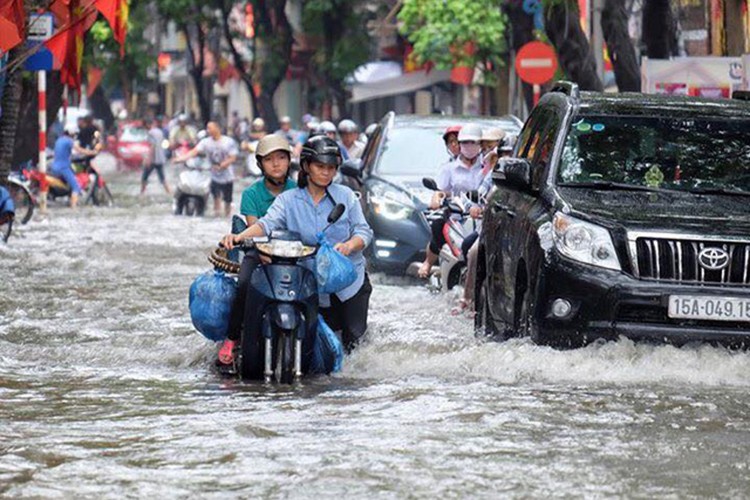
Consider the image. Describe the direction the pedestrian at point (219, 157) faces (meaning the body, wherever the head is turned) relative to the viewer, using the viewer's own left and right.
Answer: facing the viewer and to the left of the viewer

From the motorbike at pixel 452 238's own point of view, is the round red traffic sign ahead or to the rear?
to the rear

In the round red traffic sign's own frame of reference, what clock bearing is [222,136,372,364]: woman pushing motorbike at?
The woman pushing motorbike is roughly at 12 o'clock from the round red traffic sign.

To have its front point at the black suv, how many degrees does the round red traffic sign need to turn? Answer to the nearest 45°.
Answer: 0° — it already faces it

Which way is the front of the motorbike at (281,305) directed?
toward the camera

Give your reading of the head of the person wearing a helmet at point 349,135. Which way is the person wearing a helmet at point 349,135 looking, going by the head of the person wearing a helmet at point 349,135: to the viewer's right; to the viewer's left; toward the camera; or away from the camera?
toward the camera

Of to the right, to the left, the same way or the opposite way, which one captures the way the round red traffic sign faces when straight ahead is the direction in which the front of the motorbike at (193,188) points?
the same way

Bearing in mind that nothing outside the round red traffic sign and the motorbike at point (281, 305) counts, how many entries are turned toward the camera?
2

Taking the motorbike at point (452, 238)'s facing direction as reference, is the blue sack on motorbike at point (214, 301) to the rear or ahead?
ahead

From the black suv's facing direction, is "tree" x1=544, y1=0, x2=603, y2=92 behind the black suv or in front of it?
behind

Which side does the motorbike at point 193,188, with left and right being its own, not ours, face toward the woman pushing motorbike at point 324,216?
front

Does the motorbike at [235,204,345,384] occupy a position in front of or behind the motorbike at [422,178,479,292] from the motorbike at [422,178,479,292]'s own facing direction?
in front

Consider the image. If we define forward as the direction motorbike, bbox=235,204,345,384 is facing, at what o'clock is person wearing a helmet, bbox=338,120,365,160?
The person wearing a helmet is roughly at 6 o'clock from the motorbike.
